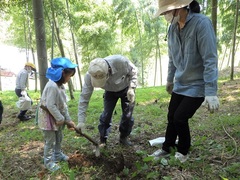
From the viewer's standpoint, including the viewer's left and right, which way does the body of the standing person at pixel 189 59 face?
facing the viewer and to the left of the viewer

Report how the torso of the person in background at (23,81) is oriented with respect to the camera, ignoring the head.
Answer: to the viewer's right

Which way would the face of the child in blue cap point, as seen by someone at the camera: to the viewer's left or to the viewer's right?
to the viewer's right

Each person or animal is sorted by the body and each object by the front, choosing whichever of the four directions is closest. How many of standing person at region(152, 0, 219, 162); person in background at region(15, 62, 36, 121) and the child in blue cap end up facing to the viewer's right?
2

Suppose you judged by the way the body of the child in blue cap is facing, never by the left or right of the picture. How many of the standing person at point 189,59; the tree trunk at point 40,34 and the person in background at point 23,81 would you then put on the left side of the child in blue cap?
2

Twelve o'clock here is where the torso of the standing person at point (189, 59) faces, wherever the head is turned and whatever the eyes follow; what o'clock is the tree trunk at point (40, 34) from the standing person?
The tree trunk is roughly at 2 o'clock from the standing person.

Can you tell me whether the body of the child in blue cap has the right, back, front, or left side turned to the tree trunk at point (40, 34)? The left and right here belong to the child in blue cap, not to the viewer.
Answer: left

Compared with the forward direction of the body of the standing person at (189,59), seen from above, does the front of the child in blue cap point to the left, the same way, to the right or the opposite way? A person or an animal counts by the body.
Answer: the opposite way

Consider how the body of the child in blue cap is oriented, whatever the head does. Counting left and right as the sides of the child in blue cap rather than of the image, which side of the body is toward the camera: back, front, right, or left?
right

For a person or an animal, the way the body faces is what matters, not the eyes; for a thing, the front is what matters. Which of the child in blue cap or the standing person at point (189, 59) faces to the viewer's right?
the child in blue cap
